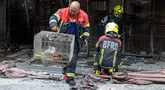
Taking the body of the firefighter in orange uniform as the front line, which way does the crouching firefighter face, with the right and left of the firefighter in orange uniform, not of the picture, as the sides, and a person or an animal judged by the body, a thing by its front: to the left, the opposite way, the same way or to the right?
the opposite way

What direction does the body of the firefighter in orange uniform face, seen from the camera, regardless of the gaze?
toward the camera

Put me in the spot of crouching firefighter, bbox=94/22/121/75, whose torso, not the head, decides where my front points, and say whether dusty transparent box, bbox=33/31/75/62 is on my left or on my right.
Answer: on my left

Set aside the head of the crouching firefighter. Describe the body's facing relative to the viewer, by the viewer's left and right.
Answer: facing away from the viewer

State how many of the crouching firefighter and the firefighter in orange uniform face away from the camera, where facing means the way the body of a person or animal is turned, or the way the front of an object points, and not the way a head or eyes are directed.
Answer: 1

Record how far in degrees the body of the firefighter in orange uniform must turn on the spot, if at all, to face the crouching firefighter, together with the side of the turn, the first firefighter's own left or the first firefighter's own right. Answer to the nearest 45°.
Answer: approximately 90° to the first firefighter's own left

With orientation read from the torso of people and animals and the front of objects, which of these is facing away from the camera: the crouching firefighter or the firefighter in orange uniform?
the crouching firefighter
